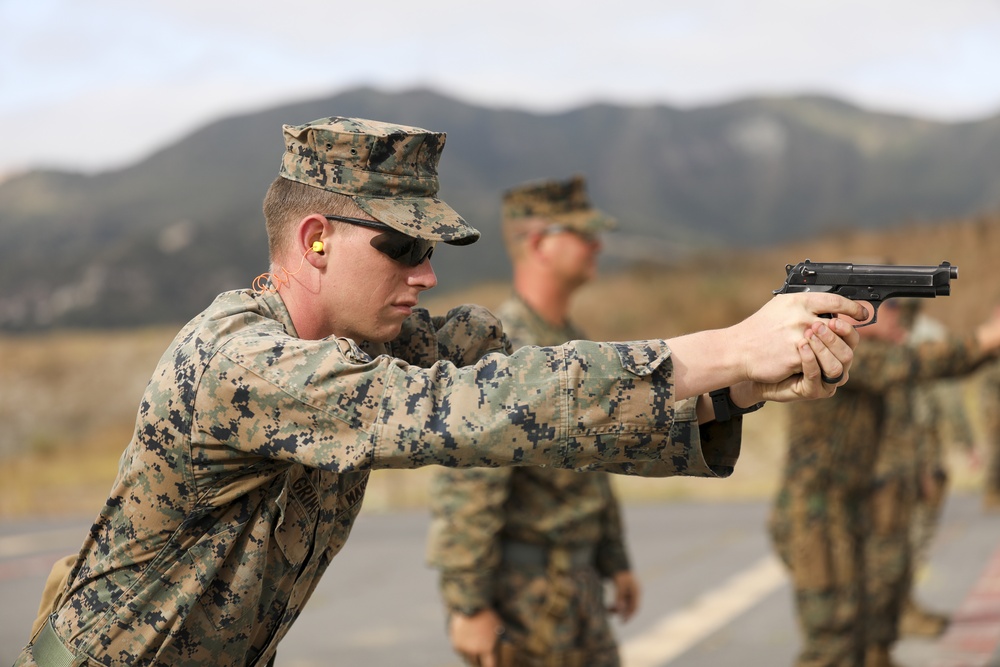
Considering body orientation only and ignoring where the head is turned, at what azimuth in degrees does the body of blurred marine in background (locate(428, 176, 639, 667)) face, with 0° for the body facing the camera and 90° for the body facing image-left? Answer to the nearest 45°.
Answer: approximately 315°

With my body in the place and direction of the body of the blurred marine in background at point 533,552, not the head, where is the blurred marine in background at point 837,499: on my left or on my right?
on my left
